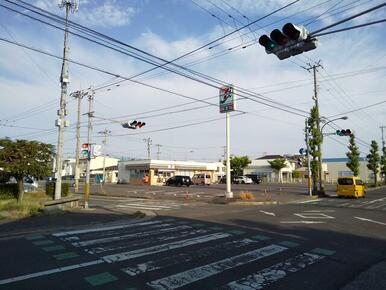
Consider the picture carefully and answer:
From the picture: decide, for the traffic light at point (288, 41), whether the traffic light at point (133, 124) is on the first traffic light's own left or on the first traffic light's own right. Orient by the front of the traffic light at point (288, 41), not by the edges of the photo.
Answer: on the first traffic light's own right

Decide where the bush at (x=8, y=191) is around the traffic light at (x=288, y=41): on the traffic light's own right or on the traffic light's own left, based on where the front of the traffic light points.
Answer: on the traffic light's own right

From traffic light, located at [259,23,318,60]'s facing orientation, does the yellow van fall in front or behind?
behind

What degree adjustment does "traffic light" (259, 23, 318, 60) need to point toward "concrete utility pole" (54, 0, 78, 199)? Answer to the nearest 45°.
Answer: approximately 90° to its right

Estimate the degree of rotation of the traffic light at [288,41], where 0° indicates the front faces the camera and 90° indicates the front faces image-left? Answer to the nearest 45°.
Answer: approximately 45°
